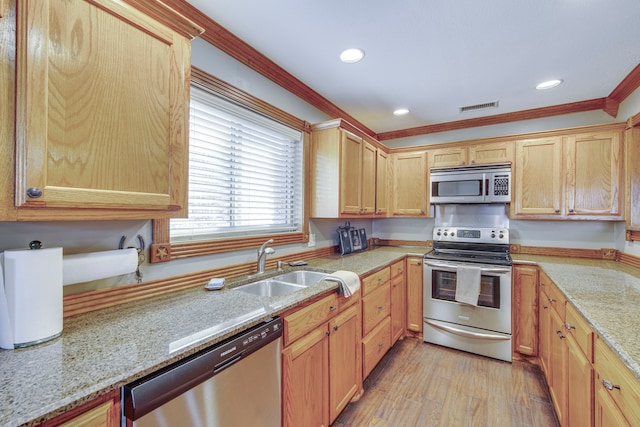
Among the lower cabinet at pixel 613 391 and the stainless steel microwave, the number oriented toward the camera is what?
1

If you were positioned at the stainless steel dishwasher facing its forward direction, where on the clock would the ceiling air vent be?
The ceiling air vent is roughly at 10 o'clock from the stainless steel dishwasher.

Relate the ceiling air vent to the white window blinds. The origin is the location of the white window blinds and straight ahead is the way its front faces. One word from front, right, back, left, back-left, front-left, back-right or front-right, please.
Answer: front-left

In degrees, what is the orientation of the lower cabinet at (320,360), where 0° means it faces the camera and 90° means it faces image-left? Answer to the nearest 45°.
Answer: approximately 315°

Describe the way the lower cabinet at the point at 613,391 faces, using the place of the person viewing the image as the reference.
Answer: facing to the left of the viewer

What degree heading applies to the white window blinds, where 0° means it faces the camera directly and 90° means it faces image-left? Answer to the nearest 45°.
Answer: approximately 315°

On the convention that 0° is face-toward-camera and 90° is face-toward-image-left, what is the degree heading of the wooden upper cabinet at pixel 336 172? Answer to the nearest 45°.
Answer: approximately 315°

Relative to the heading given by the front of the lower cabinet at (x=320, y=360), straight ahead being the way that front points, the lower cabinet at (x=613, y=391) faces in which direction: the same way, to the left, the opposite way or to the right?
the opposite way
